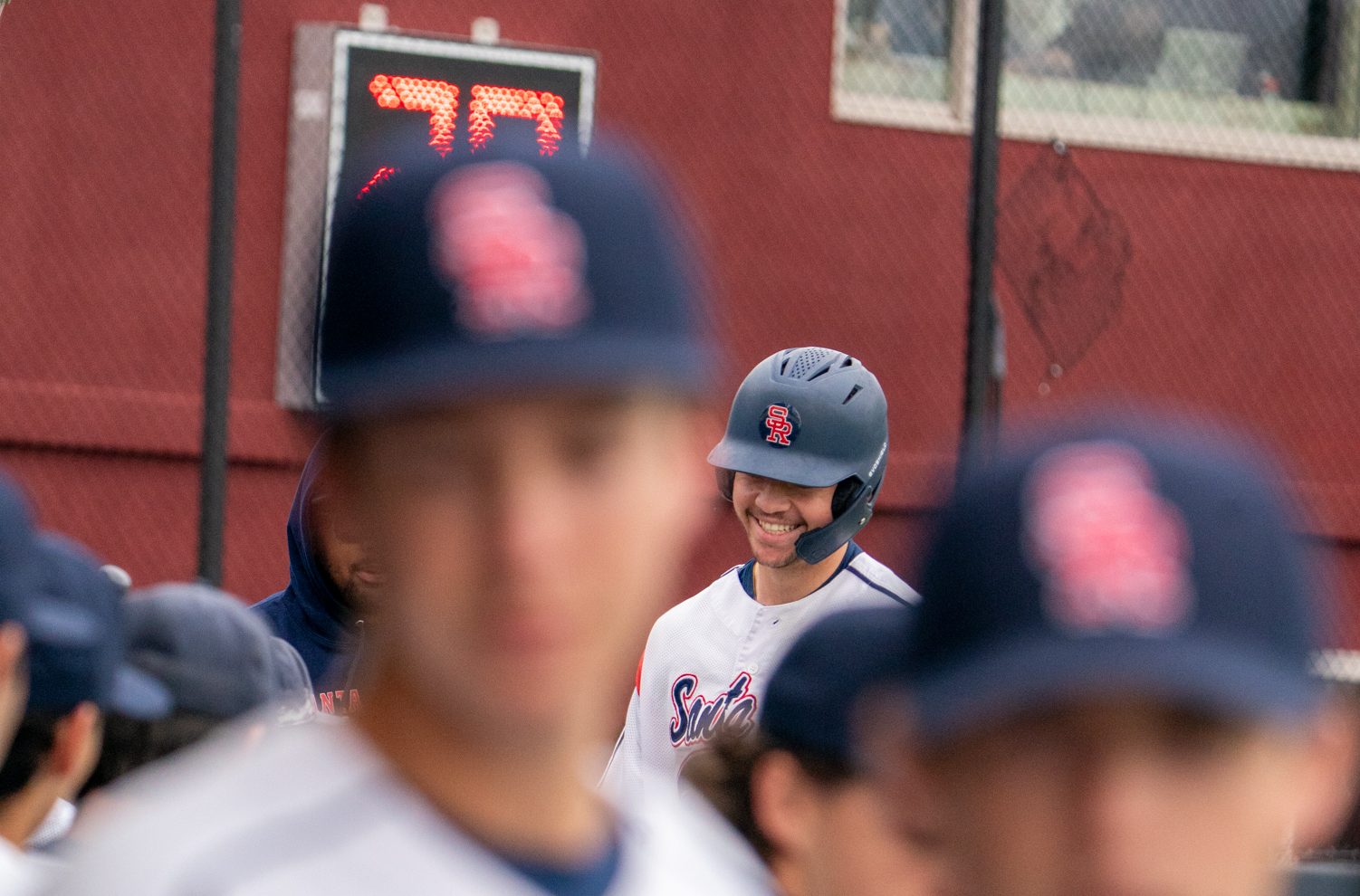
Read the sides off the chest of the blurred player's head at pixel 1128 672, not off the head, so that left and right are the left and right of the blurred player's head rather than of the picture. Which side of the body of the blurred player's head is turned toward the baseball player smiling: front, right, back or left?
back

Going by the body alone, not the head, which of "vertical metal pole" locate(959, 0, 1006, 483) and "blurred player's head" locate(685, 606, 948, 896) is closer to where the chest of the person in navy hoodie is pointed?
the blurred player's head

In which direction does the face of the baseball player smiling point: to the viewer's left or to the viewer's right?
to the viewer's left

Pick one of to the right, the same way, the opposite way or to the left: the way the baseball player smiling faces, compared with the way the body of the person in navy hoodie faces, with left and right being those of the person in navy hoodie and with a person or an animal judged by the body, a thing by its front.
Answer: to the right

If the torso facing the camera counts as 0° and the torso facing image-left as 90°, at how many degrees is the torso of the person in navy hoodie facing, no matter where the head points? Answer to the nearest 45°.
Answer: approximately 315°

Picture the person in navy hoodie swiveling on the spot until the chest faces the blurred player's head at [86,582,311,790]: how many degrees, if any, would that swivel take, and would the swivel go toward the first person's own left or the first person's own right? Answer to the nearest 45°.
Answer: approximately 45° to the first person's own right

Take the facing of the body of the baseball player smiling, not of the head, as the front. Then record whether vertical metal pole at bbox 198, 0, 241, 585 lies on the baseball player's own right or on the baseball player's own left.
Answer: on the baseball player's own right

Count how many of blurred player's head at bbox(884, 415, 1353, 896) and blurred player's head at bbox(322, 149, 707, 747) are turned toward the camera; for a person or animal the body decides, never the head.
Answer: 2

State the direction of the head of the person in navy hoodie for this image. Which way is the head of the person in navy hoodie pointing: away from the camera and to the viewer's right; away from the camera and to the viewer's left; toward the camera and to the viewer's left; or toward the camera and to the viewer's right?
toward the camera and to the viewer's right
